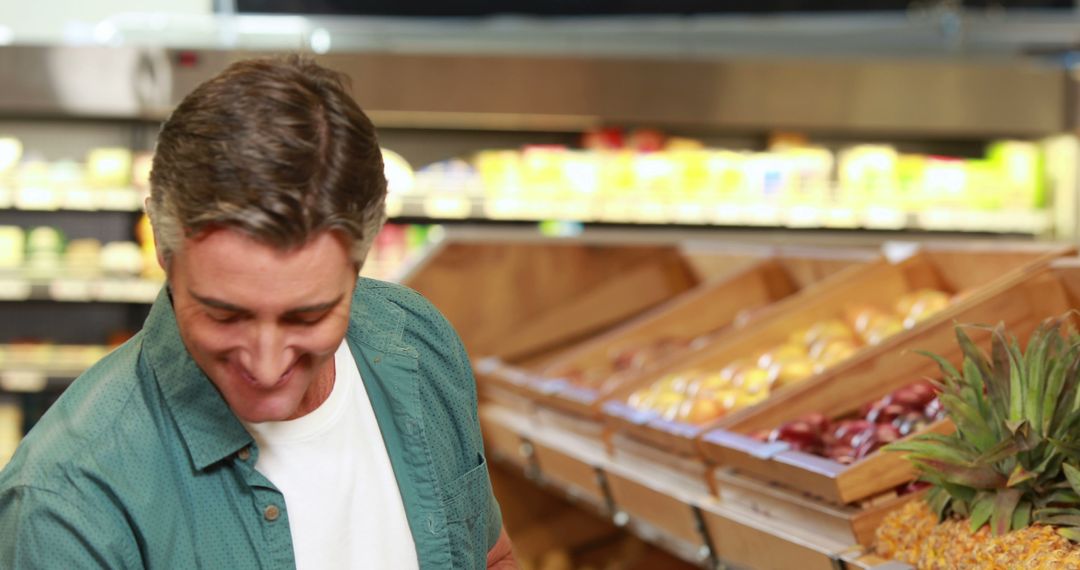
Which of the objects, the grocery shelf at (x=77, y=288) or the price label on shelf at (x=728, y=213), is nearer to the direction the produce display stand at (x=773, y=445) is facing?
the grocery shelf

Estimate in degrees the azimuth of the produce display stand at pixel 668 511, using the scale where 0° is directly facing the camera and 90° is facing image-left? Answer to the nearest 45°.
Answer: approximately 45°

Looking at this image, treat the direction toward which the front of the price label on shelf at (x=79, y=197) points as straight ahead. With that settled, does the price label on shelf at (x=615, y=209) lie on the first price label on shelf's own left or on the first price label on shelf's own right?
on the first price label on shelf's own left
